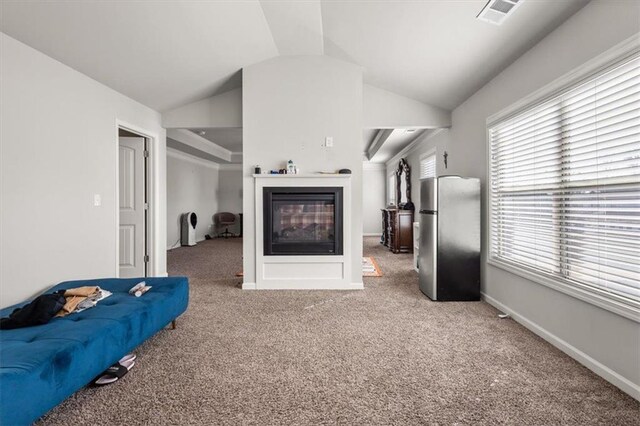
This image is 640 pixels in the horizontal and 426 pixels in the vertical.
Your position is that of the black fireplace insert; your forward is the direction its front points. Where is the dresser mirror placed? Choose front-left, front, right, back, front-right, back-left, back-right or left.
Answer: back-left

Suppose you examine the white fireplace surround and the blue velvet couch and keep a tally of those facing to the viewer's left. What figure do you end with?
0

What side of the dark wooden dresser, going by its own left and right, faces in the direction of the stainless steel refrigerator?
left

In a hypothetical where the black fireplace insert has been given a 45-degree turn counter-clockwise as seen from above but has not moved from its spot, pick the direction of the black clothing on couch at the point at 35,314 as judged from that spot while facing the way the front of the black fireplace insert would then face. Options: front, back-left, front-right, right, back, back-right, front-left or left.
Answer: right

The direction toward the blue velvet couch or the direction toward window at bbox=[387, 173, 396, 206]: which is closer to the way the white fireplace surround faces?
the blue velvet couch

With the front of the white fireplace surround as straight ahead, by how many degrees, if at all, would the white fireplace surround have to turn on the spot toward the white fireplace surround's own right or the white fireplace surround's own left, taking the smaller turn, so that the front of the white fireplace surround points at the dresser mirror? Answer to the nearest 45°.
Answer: approximately 135° to the white fireplace surround's own left

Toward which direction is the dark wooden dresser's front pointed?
to the viewer's left

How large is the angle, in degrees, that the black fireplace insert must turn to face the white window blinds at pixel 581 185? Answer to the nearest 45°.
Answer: approximately 45° to its left

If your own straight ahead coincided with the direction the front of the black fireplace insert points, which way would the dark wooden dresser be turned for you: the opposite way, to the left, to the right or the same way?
to the right

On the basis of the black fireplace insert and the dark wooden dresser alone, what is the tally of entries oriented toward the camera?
1

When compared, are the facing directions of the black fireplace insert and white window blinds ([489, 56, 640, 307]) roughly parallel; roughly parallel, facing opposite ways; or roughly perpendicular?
roughly perpendicular

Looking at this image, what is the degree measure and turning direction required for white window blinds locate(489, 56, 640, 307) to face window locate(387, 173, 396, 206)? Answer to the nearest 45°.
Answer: approximately 90° to its right
